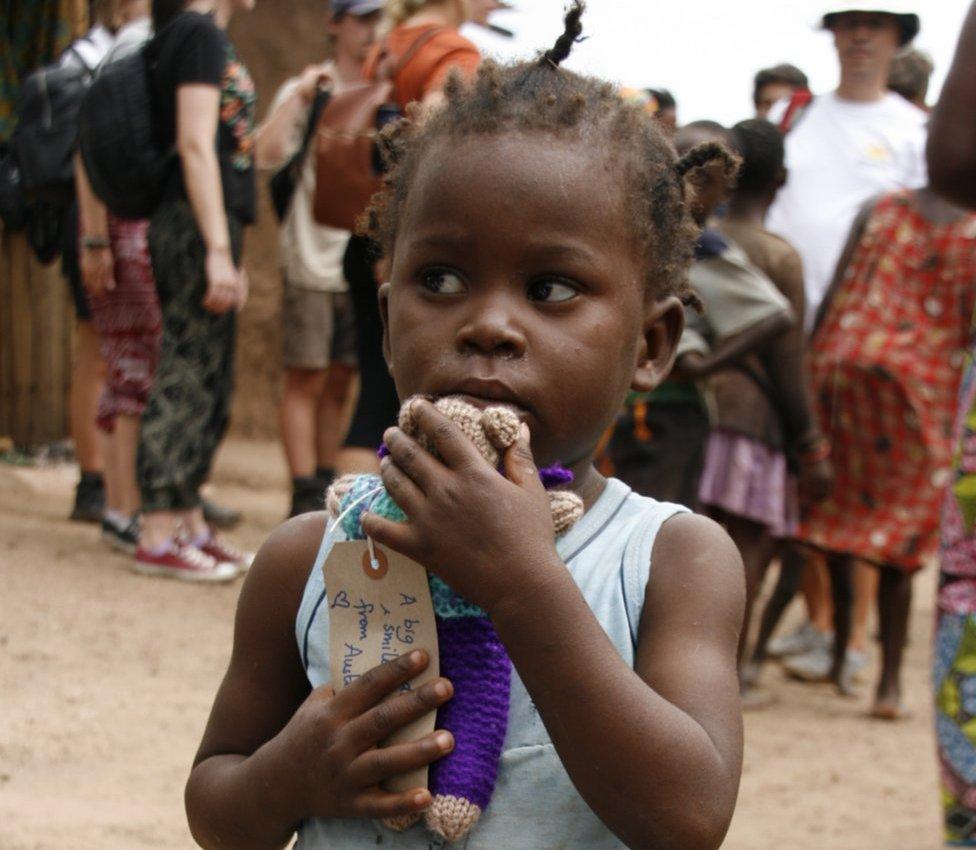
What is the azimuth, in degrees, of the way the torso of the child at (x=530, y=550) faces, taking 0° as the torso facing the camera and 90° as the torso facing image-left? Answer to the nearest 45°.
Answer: approximately 0°

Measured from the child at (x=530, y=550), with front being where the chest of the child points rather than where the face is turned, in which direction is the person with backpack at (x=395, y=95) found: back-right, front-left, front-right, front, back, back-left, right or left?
back

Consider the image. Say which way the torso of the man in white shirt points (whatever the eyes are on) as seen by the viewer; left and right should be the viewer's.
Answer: facing the viewer

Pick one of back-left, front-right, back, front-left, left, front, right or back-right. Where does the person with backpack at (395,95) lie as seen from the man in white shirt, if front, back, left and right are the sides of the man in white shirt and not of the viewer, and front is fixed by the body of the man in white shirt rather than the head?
front-right

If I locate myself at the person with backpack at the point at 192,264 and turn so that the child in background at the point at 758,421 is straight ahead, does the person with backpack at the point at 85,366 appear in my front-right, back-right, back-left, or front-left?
back-left

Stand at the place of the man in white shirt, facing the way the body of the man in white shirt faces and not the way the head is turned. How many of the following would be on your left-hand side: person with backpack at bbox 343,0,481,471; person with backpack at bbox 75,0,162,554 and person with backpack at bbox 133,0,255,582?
0

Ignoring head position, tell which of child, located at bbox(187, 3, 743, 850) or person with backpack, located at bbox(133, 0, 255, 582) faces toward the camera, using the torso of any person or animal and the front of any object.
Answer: the child

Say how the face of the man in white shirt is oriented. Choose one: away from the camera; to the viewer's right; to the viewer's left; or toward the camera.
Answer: toward the camera

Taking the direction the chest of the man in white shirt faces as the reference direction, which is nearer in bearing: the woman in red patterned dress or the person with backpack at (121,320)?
the woman in red patterned dress

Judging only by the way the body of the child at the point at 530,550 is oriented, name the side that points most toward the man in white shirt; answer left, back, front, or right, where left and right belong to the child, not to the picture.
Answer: back

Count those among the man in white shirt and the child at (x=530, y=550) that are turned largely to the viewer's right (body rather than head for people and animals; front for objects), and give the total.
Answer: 0

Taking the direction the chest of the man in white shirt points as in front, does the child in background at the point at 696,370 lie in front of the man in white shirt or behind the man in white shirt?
in front

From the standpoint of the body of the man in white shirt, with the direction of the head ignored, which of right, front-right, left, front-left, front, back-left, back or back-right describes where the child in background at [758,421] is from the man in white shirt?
front
